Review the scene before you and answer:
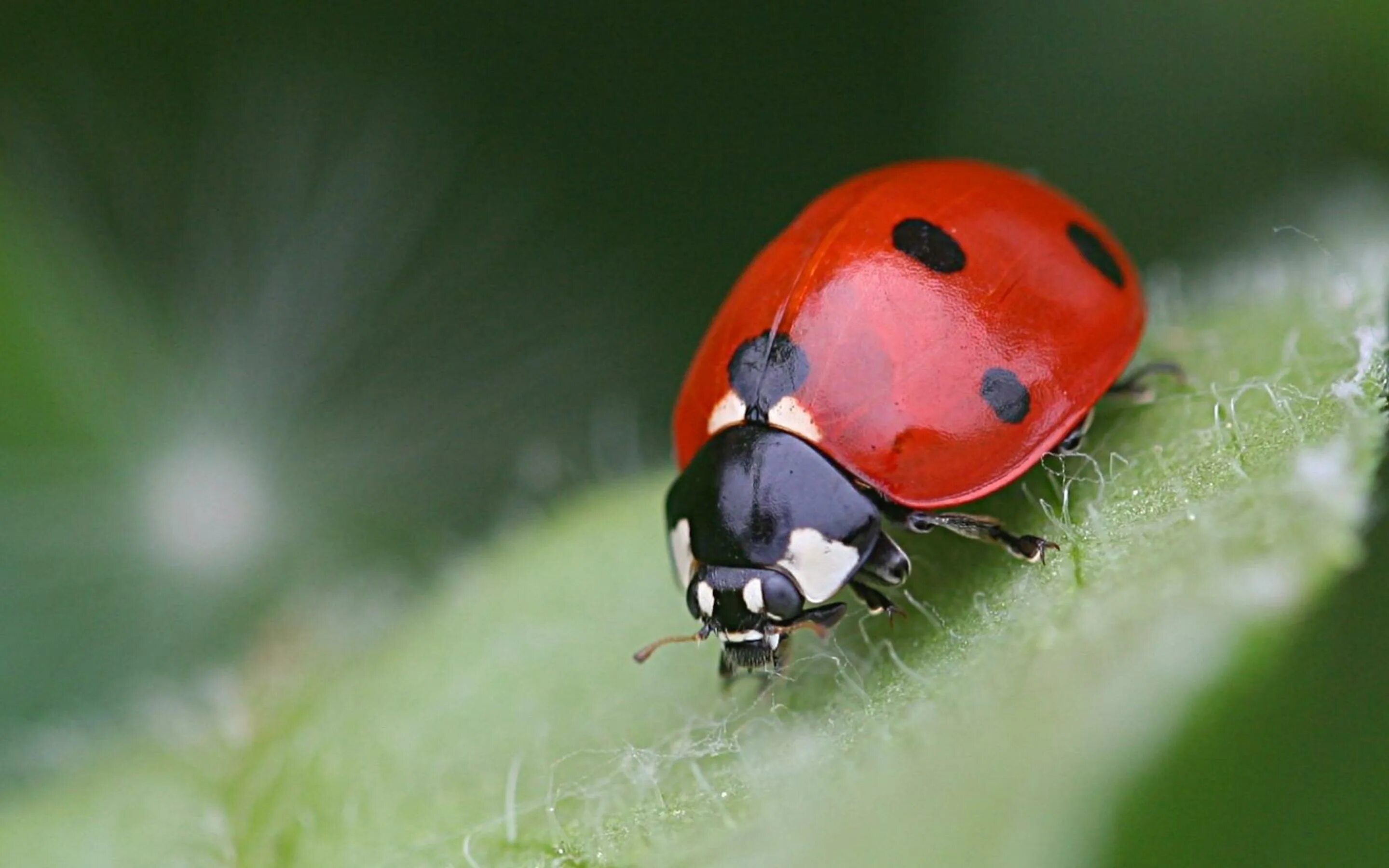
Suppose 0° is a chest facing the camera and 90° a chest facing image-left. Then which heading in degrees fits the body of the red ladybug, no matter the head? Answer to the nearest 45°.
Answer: approximately 45°
